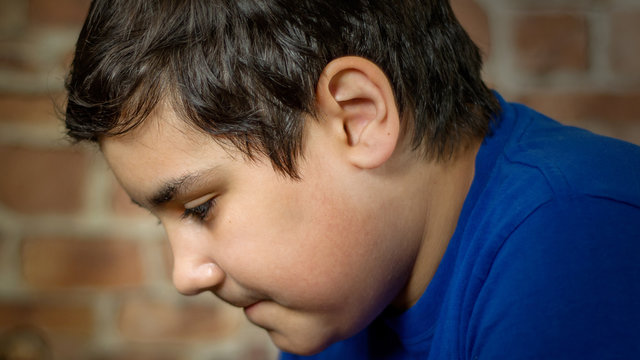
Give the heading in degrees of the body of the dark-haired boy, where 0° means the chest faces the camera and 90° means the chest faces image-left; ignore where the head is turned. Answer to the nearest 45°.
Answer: approximately 90°

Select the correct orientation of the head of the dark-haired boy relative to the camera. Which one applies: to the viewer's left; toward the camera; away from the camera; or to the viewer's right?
to the viewer's left
